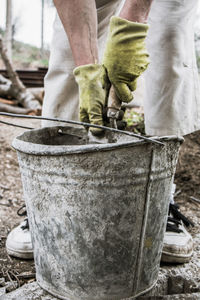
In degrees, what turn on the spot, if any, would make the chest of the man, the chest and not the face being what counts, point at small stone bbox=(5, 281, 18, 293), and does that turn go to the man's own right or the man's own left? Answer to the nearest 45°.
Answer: approximately 45° to the man's own right

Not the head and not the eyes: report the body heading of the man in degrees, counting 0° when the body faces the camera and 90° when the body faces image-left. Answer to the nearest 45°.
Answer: approximately 0°

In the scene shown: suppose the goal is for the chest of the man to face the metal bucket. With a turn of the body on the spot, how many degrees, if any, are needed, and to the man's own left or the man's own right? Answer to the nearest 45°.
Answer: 0° — they already face it
